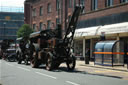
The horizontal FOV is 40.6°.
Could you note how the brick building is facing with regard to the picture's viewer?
facing the viewer and to the left of the viewer
